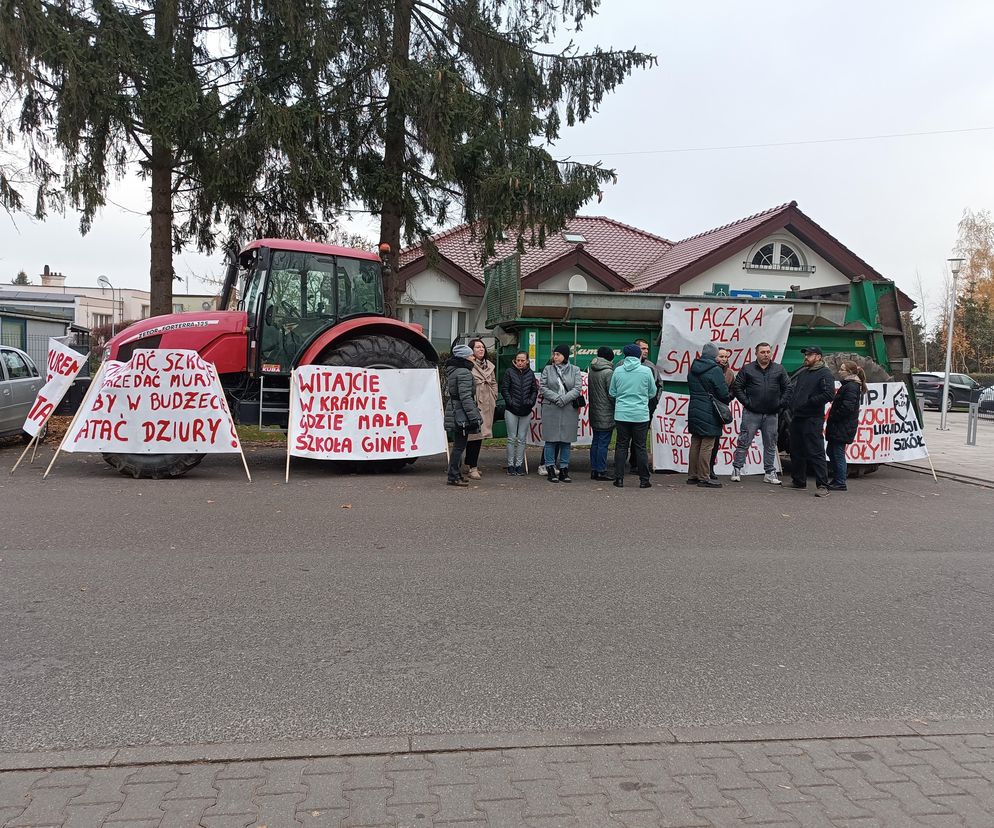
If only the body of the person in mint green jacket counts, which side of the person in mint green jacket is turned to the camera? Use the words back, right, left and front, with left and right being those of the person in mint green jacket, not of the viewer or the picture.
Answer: back

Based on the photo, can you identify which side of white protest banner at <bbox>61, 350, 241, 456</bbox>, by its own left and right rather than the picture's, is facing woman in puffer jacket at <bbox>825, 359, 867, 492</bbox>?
left

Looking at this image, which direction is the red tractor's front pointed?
to the viewer's left

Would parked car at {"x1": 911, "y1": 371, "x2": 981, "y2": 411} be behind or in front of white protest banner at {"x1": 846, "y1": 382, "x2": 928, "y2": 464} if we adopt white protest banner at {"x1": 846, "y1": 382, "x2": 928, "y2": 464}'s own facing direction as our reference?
behind

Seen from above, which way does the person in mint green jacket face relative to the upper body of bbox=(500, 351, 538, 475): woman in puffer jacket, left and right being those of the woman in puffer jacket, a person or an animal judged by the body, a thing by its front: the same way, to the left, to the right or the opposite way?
the opposite way

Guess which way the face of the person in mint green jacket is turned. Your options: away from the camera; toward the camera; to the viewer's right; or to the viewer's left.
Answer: away from the camera

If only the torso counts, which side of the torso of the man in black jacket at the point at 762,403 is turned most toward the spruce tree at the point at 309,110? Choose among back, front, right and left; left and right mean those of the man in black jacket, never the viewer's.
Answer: right

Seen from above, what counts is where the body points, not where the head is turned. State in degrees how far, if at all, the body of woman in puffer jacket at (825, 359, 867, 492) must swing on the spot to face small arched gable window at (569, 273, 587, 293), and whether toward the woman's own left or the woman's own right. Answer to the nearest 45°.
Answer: approximately 45° to the woman's own right

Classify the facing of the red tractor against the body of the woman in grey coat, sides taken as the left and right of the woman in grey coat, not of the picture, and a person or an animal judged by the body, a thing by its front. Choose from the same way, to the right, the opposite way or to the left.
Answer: to the right

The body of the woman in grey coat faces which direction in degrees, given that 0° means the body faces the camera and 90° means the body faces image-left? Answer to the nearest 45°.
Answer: approximately 0°

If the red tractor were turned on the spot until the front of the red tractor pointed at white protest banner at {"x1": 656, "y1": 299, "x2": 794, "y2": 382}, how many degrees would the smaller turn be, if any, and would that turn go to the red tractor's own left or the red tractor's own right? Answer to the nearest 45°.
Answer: approximately 180°
